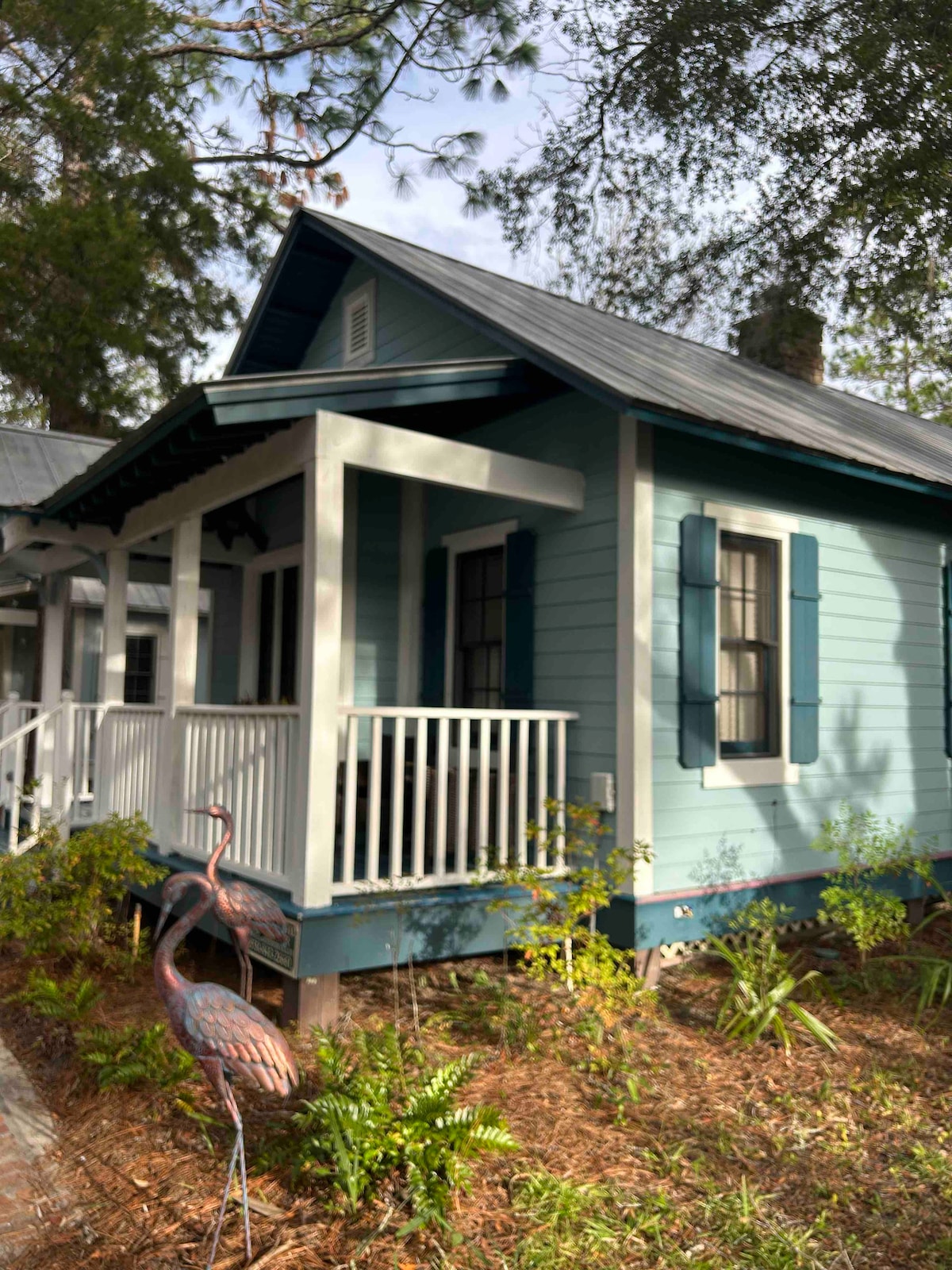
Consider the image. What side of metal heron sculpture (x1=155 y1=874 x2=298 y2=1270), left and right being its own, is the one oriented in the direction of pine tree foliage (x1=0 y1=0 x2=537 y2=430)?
right

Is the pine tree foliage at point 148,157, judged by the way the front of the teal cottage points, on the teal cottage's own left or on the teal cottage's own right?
on the teal cottage's own right

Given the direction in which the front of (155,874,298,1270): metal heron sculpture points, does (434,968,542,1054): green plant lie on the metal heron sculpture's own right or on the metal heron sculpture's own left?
on the metal heron sculpture's own right

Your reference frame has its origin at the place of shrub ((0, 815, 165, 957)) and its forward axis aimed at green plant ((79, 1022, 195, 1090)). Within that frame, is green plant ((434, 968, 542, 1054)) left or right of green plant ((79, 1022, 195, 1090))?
left

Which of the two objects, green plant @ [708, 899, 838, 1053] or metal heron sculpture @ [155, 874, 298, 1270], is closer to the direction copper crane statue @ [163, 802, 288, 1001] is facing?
the metal heron sculpture

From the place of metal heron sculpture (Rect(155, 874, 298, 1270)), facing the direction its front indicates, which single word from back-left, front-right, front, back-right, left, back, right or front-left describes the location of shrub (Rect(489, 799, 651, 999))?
back-right

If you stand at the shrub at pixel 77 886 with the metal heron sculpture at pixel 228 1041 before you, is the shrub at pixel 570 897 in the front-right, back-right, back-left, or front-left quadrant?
front-left

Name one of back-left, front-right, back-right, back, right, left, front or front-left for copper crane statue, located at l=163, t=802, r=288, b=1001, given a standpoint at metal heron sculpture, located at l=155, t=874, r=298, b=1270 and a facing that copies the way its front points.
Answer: right

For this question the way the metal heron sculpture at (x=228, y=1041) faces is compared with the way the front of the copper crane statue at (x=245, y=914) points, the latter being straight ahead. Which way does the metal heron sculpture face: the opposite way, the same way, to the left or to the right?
the same way

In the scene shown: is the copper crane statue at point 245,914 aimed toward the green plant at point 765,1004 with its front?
no

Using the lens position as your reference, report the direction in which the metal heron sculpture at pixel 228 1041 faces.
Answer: facing to the left of the viewer

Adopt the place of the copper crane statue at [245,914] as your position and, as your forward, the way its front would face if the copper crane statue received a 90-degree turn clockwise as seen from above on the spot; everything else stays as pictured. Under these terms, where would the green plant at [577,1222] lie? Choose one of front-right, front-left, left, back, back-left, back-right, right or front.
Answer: back-right

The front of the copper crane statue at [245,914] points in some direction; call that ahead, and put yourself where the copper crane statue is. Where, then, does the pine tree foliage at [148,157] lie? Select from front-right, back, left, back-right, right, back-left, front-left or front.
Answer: right

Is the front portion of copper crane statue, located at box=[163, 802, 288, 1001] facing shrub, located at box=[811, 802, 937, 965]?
no

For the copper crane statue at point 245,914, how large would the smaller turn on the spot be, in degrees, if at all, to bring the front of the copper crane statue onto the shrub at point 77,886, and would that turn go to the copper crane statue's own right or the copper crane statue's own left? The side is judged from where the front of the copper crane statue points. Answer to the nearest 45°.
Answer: approximately 45° to the copper crane statue's own right

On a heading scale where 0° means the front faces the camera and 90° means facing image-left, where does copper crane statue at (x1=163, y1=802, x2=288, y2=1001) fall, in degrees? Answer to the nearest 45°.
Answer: approximately 90°

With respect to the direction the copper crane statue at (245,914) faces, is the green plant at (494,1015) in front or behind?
behind

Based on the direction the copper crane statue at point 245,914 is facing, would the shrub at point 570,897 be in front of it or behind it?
behind

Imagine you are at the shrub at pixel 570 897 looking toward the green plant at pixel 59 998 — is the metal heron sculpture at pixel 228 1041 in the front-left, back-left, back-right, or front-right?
front-left
